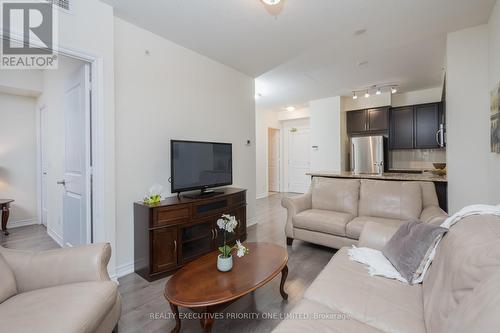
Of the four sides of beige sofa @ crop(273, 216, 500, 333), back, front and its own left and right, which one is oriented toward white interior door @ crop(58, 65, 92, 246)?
front

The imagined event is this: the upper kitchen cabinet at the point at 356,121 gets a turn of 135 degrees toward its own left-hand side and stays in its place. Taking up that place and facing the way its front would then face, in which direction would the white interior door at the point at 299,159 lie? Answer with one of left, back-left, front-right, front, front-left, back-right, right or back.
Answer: left

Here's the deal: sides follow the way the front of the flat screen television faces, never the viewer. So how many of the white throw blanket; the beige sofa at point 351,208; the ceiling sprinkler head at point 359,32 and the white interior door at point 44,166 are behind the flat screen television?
1

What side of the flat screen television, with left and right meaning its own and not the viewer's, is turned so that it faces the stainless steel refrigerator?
left

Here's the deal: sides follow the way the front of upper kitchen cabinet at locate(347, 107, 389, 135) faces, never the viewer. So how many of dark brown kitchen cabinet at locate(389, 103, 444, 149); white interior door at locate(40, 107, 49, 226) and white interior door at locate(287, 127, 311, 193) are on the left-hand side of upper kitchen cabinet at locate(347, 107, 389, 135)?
1

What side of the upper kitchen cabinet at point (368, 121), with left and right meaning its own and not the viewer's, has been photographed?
front

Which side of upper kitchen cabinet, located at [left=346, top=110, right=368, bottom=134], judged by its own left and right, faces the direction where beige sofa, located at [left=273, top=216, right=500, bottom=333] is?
front

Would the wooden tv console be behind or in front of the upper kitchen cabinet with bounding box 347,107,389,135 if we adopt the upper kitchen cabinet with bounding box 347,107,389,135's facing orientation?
in front

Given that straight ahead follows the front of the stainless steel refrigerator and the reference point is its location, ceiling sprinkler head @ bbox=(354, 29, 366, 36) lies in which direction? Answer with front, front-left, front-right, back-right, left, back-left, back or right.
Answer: front

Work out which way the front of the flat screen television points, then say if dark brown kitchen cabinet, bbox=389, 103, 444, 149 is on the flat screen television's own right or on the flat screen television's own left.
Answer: on the flat screen television's own left

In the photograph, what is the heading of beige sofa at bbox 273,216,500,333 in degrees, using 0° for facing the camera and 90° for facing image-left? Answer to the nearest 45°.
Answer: approximately 90°

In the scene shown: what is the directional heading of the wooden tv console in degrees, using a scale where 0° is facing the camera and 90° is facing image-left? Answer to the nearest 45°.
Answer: approximately 315°

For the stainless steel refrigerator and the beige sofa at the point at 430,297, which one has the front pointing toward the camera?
the stainless steel refrigerator

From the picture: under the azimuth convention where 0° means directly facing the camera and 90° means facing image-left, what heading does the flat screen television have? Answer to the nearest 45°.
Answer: approximately 315°

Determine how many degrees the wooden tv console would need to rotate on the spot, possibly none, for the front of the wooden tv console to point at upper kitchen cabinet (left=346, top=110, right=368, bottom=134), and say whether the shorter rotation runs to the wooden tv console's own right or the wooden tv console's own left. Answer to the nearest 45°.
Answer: approximately 90° to the wooden tv console's own left

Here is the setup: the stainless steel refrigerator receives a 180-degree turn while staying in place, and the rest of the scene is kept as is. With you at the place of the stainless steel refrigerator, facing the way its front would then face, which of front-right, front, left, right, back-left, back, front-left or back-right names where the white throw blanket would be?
back

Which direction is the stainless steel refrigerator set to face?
toward the camera

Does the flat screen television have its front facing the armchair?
no

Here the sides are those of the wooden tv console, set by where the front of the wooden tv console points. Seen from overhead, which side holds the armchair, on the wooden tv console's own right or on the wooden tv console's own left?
on the wooden tv console's own right
